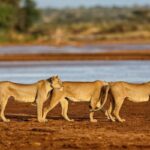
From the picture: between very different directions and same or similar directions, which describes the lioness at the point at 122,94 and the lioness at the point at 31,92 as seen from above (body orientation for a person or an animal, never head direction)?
same or similar directions
